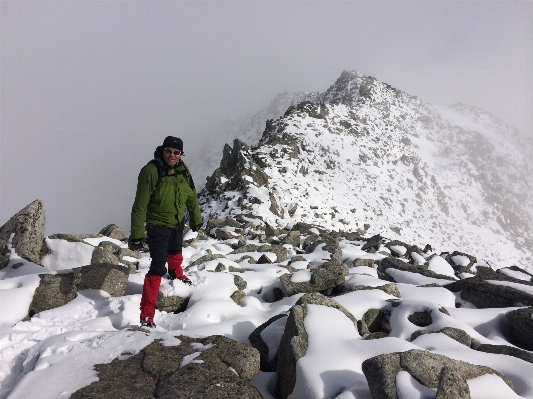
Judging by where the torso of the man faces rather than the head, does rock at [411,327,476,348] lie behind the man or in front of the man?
in front

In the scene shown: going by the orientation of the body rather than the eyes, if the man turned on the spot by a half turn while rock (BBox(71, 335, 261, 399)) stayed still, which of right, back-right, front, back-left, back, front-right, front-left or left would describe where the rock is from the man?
back-left

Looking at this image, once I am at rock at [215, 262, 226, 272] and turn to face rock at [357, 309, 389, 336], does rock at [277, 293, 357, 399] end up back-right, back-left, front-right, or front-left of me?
front-right

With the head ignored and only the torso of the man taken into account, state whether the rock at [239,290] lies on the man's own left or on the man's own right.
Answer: on the man's own left

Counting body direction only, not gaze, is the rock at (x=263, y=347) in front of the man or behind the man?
in front

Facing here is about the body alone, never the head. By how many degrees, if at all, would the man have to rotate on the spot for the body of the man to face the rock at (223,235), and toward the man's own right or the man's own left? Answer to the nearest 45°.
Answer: approximately 135° to the man's own left

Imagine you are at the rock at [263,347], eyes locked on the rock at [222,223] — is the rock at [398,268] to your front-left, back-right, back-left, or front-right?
front-right
